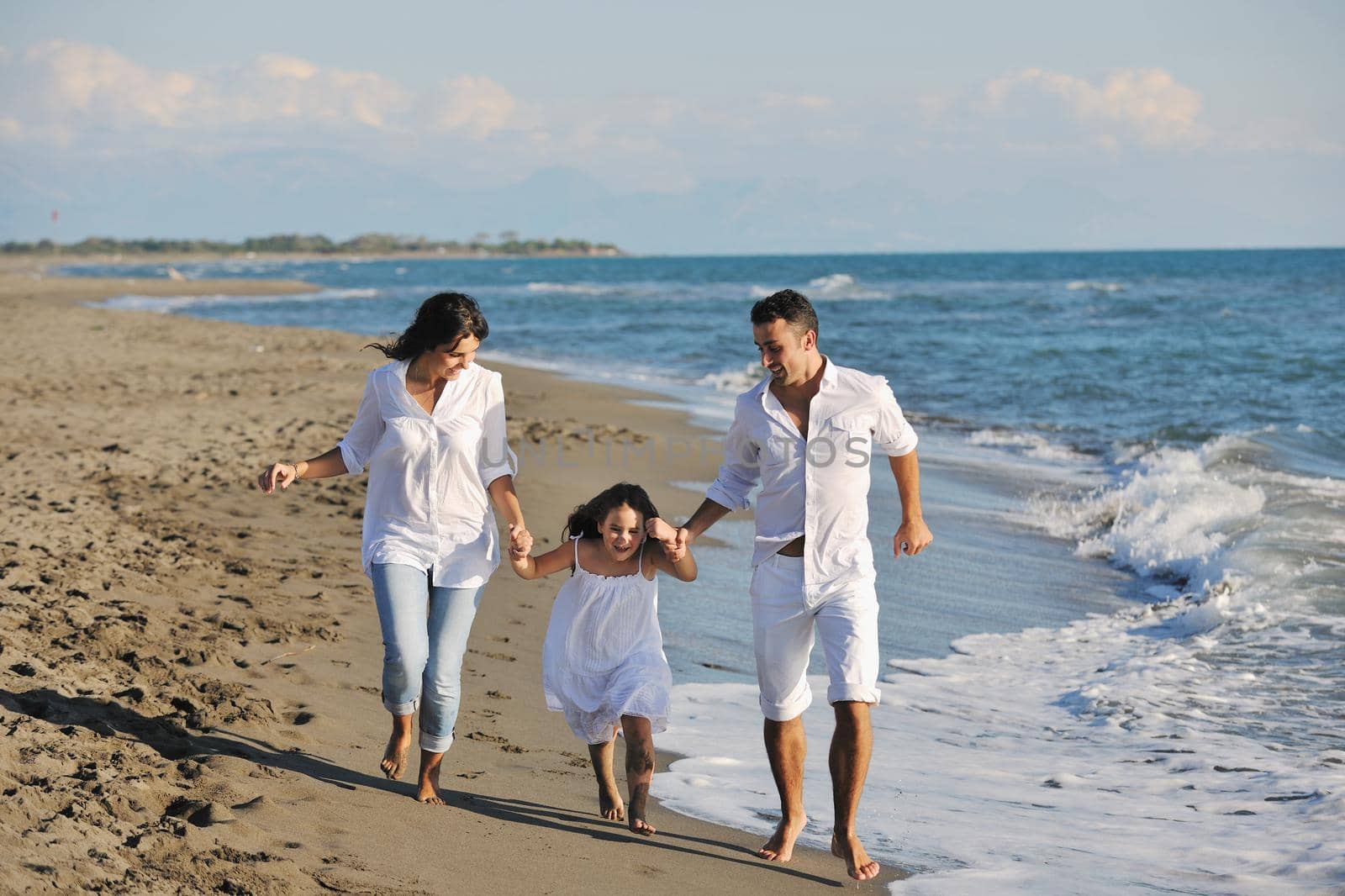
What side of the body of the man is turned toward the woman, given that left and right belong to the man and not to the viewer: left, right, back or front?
right

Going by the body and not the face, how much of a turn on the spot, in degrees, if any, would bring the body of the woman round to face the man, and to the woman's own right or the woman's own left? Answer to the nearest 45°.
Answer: approximately 90° to the woman's own left

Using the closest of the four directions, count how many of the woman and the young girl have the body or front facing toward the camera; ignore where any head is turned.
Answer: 2

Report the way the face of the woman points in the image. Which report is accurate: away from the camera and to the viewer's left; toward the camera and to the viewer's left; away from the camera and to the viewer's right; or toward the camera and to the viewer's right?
toward the camera and to the viewer's right

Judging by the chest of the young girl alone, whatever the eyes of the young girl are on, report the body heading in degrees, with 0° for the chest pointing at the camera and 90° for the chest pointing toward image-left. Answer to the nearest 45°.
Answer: approximately 0°

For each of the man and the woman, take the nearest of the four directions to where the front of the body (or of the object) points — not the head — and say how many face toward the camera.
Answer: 2
